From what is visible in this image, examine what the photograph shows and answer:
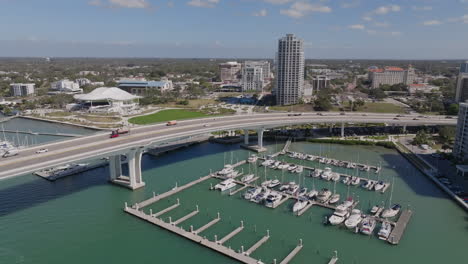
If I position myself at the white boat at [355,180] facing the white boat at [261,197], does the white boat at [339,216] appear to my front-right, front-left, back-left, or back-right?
front-left

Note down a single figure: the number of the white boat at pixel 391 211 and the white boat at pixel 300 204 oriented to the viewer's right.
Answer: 0

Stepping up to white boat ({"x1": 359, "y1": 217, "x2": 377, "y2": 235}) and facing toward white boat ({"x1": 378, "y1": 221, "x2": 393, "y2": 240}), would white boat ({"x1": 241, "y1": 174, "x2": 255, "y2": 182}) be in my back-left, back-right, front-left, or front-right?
back-left

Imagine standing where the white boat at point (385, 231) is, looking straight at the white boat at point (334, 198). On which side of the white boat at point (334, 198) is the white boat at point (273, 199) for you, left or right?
left

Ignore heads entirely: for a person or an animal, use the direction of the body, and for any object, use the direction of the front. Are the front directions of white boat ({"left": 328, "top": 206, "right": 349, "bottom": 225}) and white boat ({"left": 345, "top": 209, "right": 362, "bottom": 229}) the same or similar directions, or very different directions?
same or similar directions
